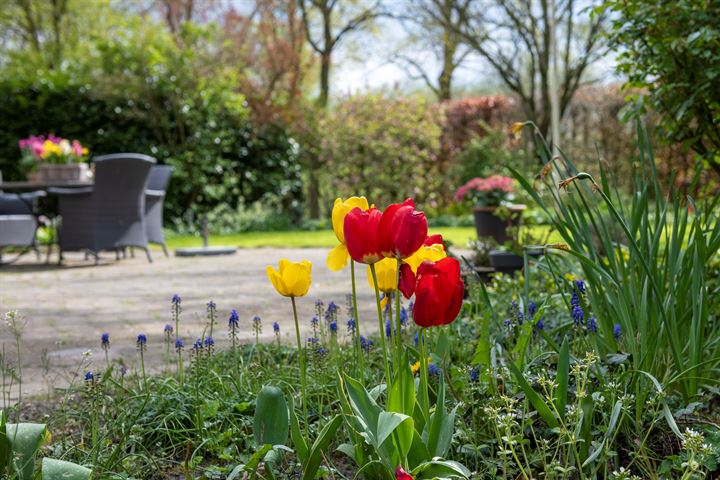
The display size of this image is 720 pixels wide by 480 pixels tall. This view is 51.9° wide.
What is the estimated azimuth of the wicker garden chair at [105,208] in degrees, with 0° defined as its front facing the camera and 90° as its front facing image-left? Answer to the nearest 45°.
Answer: approximately 135°

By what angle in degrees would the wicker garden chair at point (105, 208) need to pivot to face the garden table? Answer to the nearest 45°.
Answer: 0° — it already faces it

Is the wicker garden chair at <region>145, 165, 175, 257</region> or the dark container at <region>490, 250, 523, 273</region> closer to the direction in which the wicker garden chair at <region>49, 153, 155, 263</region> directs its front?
the wicker garden chair

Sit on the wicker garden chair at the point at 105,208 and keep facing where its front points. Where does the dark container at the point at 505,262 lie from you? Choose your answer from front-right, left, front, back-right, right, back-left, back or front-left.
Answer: back

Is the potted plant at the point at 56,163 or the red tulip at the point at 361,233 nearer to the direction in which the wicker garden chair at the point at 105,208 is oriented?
the potted plant

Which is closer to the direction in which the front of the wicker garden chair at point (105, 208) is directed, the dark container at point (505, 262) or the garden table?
the garden table

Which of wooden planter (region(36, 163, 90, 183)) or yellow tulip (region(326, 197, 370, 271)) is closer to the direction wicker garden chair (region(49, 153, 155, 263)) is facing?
the wooden planter
